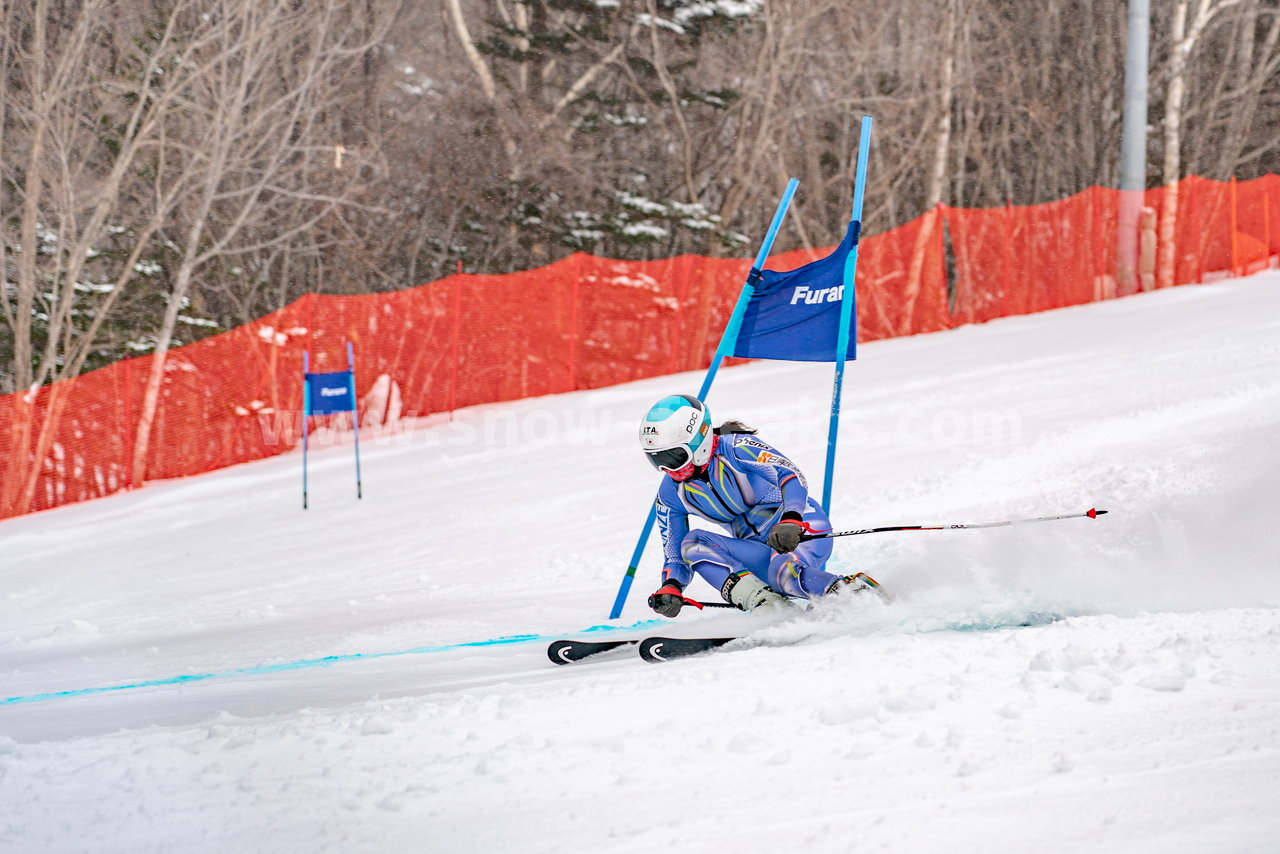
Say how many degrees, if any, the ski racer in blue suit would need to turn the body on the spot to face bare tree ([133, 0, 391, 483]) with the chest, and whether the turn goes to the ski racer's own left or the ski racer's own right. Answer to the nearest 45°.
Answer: approximately 90° to the ski racer's own right

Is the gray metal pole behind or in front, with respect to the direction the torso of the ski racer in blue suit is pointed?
behind

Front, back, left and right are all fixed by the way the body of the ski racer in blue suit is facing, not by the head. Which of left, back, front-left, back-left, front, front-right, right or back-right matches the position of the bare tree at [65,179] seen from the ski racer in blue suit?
right

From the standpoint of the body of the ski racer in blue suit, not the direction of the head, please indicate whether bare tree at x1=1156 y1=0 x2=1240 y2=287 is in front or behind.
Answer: behind

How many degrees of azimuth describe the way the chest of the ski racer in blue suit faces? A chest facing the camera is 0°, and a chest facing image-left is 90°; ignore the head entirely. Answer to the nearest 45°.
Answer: approximately 45°

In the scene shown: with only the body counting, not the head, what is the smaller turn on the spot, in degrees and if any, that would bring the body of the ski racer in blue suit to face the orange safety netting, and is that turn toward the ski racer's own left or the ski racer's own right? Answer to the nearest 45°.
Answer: approximately 135° to the ski racer's own right
